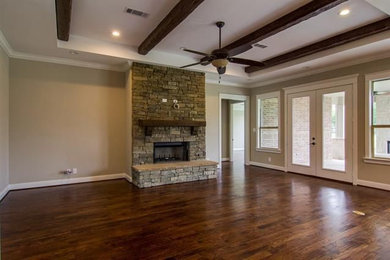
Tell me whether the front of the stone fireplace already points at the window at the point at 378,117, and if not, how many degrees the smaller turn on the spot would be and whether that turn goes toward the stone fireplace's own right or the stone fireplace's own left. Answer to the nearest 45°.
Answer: approximately 45° to the stone fireplace's own left

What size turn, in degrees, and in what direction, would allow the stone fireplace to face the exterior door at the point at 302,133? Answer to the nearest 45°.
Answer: approximately 45° to its left

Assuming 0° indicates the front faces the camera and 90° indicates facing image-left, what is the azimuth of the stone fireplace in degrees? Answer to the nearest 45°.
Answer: approximately 315°

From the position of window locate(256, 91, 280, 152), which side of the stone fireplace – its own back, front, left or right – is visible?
left
